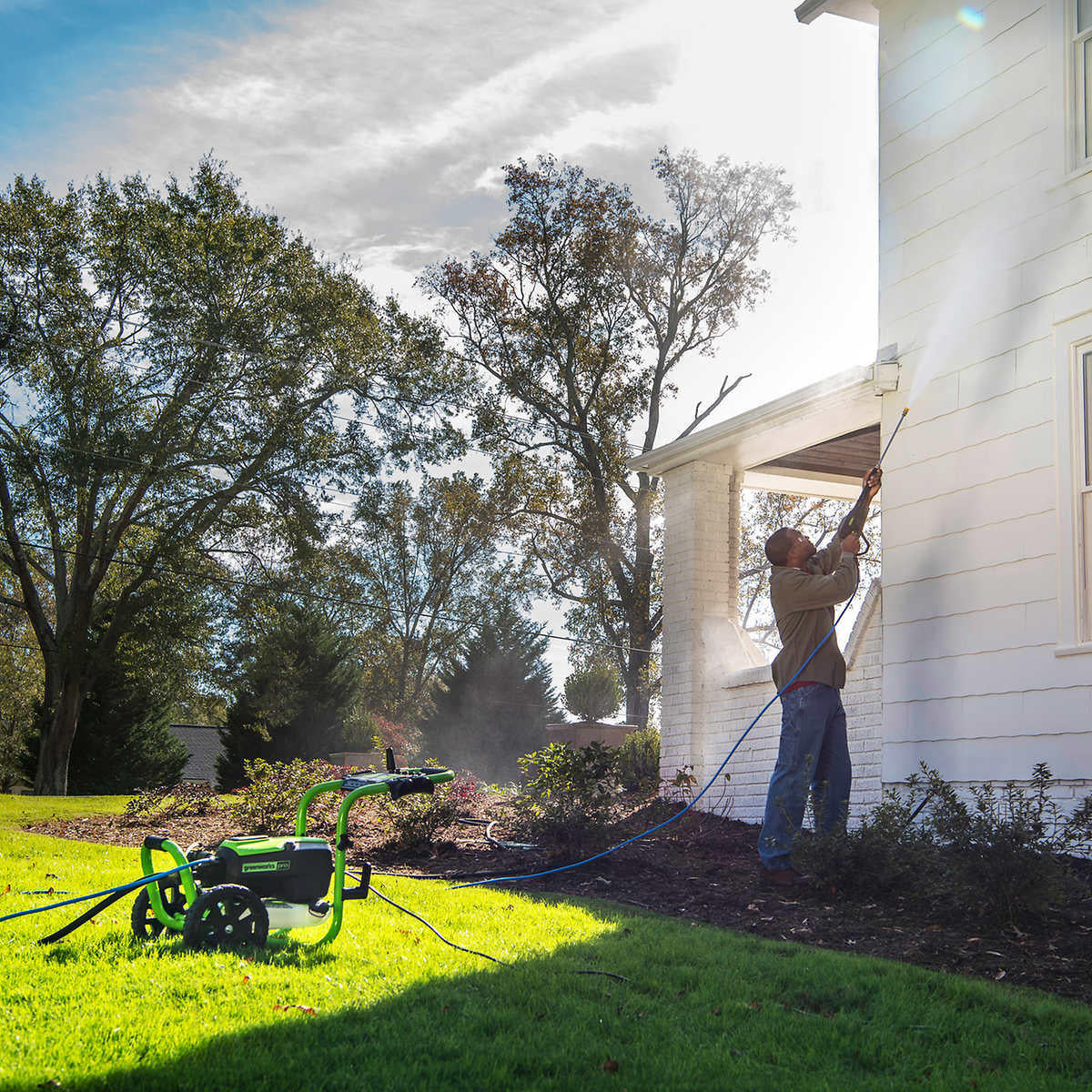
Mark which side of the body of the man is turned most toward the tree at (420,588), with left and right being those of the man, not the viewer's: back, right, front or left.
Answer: left

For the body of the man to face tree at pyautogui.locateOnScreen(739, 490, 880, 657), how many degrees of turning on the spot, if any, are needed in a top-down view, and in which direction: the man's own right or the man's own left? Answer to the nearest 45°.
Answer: approximately 90° to the man's own left

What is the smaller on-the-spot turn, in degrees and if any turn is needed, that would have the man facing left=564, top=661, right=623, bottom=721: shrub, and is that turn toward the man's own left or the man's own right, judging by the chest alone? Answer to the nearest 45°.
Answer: approximately 90° to the man's own left

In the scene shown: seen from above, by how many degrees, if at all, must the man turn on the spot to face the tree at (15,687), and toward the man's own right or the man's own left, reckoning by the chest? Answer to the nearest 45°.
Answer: approximately 135° to the man's own left

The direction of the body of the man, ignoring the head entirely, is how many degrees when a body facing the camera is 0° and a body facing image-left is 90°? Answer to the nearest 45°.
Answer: approximately 270°

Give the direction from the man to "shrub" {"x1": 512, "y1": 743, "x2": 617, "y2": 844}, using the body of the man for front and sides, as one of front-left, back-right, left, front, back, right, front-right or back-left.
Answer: back-left
